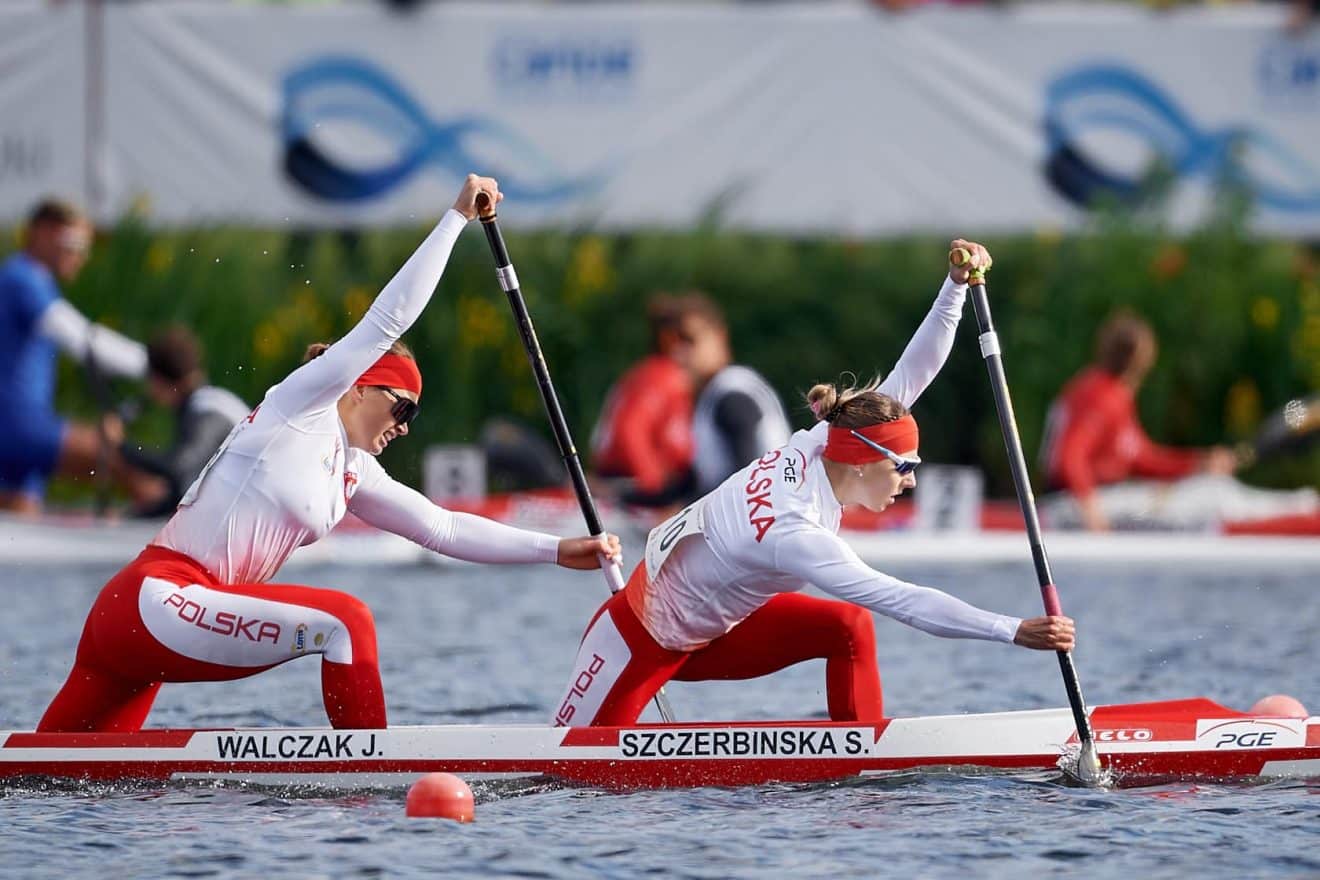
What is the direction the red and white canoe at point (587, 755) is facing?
to the viewer's right

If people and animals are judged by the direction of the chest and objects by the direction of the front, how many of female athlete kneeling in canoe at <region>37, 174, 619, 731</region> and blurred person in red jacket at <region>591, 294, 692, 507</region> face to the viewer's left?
0

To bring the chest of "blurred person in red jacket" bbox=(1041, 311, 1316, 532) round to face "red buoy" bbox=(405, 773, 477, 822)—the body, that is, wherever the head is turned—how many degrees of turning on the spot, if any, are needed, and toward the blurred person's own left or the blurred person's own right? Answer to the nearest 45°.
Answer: approximately 90° to the blurred person's own right

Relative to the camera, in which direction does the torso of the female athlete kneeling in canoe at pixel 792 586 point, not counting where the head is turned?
to the viewer's right

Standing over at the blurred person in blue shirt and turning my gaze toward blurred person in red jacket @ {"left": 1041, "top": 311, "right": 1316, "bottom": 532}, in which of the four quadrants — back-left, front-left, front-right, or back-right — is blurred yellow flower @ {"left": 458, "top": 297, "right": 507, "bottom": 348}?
front-left

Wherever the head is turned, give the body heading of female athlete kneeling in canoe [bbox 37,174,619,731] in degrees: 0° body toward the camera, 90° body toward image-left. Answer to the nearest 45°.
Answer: approximately 270°

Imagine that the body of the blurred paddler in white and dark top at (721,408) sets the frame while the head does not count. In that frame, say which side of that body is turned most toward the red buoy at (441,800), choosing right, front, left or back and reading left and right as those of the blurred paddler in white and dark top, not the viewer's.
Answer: left

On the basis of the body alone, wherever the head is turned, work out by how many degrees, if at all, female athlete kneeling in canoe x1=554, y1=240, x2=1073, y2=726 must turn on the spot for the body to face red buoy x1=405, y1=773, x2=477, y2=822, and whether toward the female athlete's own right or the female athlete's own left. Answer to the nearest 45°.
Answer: approximately 180°

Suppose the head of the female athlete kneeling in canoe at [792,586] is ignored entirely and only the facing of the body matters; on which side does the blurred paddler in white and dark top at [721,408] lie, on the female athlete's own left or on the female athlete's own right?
on the female athlete's own left

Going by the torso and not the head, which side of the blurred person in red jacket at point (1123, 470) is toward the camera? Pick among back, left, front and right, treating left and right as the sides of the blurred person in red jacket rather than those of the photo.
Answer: right

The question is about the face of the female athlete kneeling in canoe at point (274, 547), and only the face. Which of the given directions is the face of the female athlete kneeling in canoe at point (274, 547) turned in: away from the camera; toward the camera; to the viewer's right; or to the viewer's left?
to the viewer's right

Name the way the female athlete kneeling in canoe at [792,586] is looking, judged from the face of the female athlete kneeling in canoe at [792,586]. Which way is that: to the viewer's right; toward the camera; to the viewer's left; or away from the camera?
to the viewer's right

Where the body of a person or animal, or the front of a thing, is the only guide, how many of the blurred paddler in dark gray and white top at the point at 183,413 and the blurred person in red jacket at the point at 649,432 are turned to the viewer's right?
1

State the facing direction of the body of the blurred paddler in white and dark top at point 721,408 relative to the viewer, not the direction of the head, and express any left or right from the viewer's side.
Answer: facing to the left of the viewer
